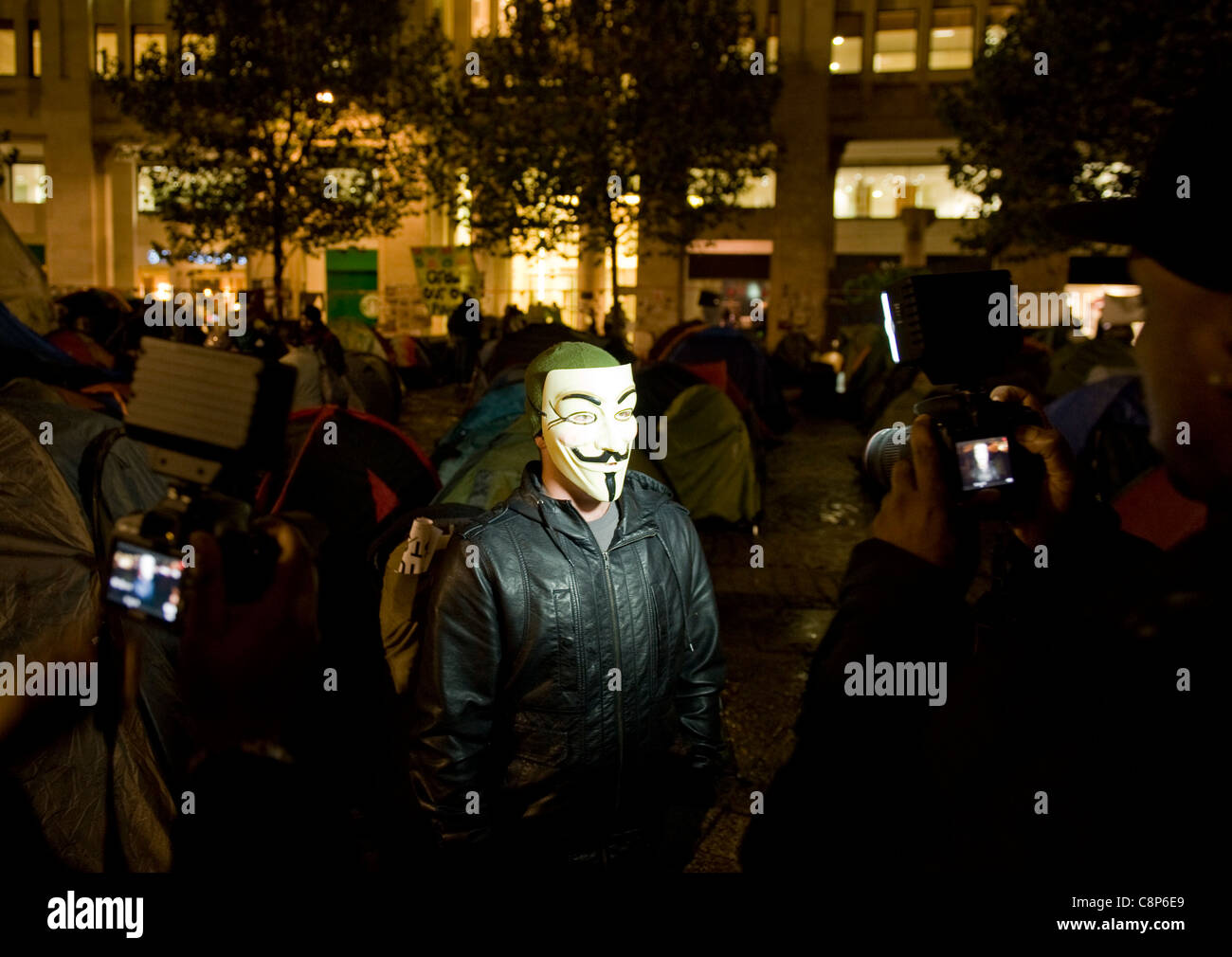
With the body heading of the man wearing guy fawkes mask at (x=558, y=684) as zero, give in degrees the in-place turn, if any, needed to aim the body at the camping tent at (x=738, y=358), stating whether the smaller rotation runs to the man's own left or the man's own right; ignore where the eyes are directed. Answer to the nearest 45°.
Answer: approximately 135° to the man's own left

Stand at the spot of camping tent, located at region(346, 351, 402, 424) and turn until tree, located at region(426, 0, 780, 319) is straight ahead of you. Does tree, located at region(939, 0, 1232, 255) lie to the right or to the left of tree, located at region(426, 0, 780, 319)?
right

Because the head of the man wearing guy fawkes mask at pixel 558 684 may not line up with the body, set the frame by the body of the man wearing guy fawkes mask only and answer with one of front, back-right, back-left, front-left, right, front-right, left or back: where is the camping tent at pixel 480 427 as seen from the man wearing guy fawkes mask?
back-left

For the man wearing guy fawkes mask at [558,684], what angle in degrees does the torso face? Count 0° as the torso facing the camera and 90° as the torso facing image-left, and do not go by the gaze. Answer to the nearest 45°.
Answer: approximately 315°

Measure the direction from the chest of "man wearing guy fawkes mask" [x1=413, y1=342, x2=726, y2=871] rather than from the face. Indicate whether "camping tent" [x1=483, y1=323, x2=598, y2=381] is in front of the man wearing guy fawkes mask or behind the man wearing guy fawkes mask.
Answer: behind

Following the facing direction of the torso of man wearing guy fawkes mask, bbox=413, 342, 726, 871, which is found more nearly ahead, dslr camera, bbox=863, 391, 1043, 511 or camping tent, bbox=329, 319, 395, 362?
the dslr camera

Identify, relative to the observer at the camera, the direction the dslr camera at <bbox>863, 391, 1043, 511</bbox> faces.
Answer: facing away from the viewer and to the left of the viewer

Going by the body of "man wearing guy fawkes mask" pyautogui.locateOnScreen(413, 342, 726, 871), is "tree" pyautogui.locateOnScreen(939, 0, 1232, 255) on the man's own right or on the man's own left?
on the man's own left

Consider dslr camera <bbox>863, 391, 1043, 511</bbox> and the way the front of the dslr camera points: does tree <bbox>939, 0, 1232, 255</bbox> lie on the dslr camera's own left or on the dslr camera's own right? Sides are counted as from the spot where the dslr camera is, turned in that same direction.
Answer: on the dslr camera's own right
